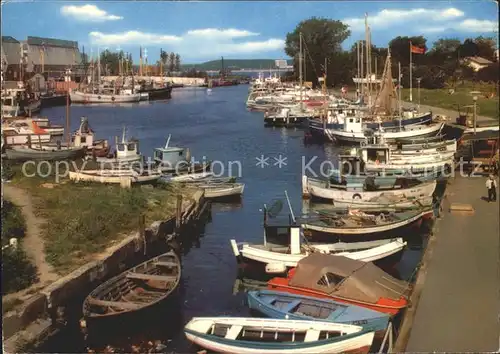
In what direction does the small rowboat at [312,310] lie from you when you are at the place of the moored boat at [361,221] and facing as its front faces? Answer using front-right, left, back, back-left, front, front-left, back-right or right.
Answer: right

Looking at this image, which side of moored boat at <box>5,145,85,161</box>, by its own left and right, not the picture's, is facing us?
right

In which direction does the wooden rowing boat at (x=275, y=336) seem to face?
to the viewer's right

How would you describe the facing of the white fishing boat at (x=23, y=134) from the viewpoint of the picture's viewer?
facing to the right of the viewer

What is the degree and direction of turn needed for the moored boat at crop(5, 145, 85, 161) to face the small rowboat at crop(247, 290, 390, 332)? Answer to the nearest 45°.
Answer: approximately 90° to its right

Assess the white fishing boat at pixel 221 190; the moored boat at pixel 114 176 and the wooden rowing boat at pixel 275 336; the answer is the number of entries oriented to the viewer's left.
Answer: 1

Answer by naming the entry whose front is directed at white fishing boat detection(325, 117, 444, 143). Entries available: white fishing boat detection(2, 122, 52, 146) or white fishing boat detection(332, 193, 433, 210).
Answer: white fishing boat detection(2, 122, 52, 146)
